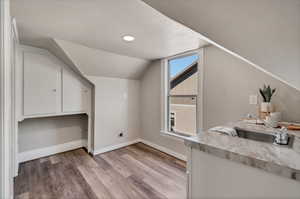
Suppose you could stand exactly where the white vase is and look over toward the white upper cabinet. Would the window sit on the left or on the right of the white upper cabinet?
right

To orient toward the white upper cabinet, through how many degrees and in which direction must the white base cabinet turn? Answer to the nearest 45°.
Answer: approximately 45° to its right

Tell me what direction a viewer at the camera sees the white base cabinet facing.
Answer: facing the viewer and to the left of the viewer
